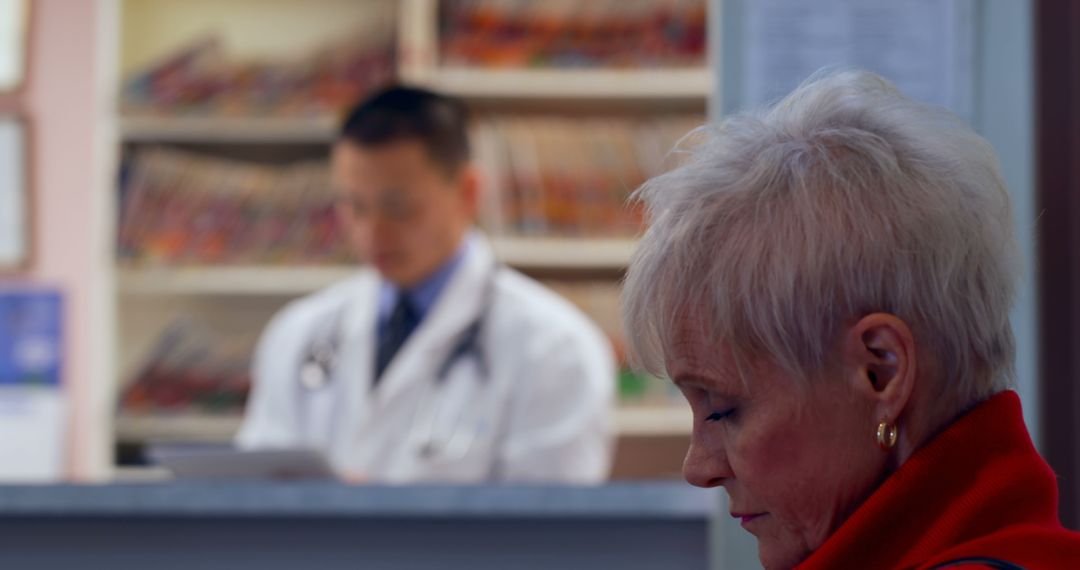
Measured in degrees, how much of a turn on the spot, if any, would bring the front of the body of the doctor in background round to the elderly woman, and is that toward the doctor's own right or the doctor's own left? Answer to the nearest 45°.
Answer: approximately 45° to the doctor's own left

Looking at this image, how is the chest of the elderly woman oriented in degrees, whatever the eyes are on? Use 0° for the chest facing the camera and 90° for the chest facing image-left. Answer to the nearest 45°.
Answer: approximately 90°

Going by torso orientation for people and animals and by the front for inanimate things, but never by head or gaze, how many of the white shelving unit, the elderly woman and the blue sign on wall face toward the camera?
2

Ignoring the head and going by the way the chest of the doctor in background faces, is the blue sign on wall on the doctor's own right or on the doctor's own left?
on the doctor's own right

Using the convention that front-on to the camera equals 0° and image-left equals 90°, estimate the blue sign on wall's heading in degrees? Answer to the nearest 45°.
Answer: approximately 0°

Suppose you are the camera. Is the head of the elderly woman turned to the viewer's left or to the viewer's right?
to the viewer's left

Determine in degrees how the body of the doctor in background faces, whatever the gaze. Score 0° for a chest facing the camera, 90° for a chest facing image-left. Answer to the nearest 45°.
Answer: approximately 45°

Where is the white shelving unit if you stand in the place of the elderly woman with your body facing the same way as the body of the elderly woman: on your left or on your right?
on your right

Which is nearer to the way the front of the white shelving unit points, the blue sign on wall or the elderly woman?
the elderly woman
